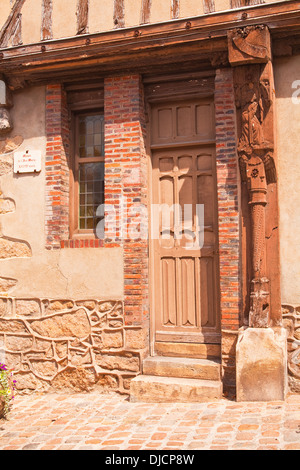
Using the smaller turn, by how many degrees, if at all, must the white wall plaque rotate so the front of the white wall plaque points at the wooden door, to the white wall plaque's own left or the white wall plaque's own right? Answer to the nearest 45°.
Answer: approximately 90° to the white wall plaque's own left

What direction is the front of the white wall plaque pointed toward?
toward the camera

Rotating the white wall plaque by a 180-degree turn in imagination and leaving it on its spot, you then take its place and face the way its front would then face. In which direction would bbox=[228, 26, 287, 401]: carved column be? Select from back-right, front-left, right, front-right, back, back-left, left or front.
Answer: back-right

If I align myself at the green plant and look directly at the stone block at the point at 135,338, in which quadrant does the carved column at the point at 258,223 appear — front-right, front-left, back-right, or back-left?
front-right

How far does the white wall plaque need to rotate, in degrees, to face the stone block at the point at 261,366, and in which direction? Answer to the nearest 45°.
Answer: approximately 45° to its left
